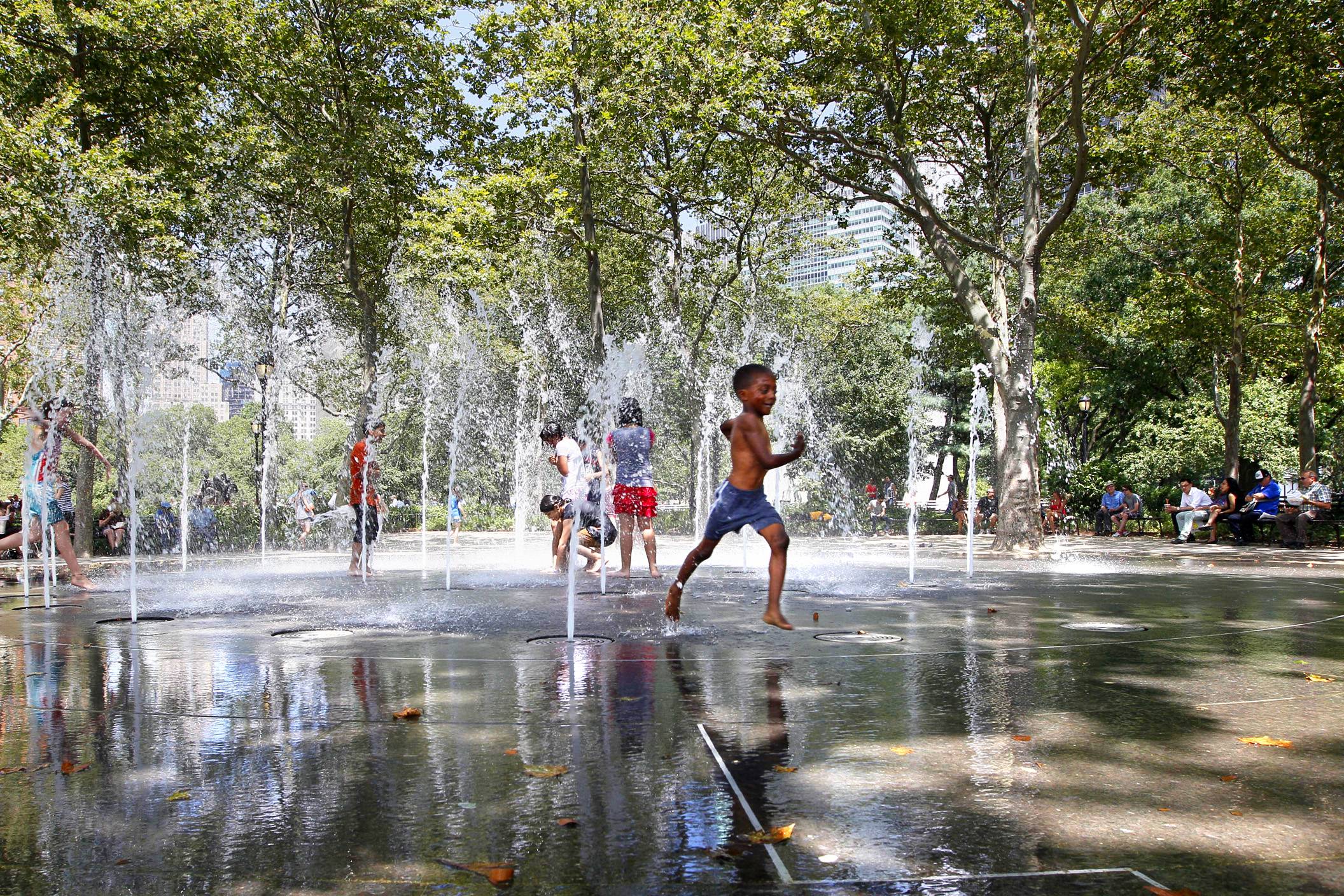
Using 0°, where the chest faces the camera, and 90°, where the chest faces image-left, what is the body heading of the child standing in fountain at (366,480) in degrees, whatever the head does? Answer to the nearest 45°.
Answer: approximately 270°

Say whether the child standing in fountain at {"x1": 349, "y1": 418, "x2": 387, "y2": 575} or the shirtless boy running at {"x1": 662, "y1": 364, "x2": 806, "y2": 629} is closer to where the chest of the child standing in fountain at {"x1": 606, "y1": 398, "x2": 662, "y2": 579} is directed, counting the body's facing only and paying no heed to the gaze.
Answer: the child standing in fountain

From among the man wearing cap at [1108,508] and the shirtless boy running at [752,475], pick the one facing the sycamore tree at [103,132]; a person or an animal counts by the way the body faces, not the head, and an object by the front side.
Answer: the man wearing cap

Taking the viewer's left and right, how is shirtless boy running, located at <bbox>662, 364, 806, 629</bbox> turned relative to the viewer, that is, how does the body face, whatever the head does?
facing to the right of the viewer

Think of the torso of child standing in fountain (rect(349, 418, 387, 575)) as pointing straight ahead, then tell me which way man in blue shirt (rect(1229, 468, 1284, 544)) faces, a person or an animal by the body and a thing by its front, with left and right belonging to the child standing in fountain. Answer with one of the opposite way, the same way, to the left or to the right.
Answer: the opposite way

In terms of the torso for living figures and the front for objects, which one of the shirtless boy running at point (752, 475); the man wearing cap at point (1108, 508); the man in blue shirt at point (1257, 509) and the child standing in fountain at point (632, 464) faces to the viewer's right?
the shirtless boy running

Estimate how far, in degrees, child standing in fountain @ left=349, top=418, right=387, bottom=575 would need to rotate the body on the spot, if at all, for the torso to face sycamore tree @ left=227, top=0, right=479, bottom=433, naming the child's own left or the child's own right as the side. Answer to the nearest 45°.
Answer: approximately 90° to the child's own left

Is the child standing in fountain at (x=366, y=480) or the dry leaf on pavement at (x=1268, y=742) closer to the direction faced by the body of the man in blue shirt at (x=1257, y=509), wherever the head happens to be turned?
the child standing in fountain

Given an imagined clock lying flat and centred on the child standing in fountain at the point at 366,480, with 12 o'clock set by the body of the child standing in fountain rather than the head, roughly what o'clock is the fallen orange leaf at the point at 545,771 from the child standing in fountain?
The fallen orange leaf is roughly at 3 o'clock from the child standing in fountain.

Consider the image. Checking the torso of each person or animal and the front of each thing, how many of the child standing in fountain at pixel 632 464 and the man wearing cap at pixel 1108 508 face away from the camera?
1

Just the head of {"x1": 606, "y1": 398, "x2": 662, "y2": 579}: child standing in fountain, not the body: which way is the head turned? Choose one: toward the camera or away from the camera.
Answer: away from the camera

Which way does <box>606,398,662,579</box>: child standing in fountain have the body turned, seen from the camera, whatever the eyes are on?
away from the camera
